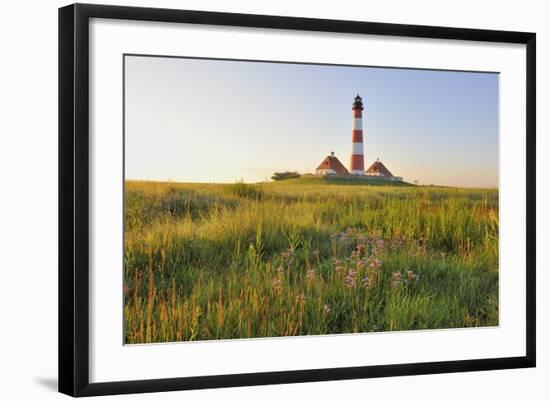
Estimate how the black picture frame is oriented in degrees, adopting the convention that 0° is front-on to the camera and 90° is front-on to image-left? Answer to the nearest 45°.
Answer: approximately 315°
